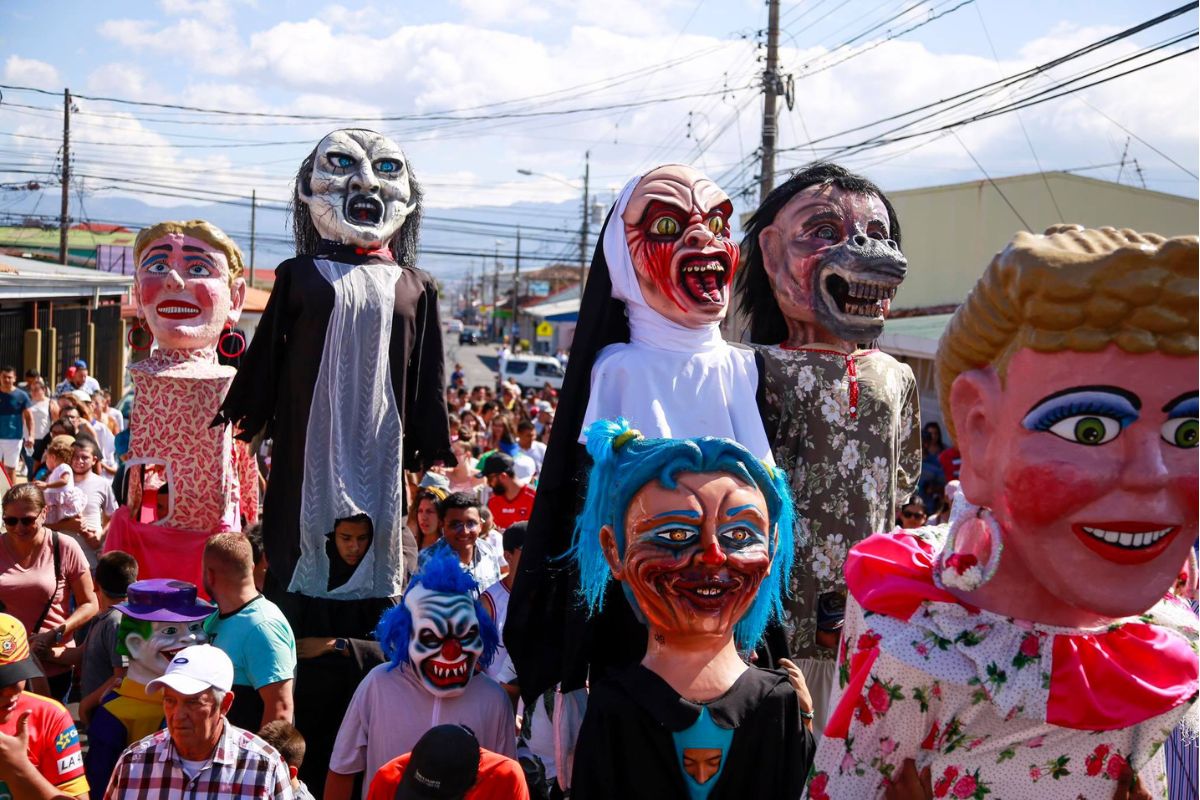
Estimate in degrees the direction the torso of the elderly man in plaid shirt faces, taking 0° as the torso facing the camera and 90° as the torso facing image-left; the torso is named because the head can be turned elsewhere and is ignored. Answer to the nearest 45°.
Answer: approximately 45°

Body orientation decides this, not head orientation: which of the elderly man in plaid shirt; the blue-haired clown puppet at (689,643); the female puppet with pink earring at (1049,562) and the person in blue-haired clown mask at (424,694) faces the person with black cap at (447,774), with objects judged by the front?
the person in blue-haired clown mask at (424,694)

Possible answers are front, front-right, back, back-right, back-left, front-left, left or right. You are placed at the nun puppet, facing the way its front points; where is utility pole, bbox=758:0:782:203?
back-left

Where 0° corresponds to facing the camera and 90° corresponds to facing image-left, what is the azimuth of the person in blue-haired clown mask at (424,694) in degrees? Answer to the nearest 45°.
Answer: approximately 0°

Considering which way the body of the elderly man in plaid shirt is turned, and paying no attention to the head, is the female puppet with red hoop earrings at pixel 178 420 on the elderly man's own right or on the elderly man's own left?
on the elderly man's own right

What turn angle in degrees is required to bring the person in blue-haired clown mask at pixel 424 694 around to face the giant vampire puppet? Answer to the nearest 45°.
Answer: approximately 180°

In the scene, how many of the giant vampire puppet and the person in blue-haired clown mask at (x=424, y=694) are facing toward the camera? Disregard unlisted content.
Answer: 2

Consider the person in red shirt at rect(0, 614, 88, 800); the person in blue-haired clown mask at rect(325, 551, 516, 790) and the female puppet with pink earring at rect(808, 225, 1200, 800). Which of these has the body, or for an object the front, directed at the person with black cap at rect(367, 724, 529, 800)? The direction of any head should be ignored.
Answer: the person in blue-haired clown mask

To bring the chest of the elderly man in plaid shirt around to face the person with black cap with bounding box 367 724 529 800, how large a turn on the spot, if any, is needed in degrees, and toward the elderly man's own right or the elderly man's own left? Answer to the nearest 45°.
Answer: approximately 90° to the elderly man's own left
